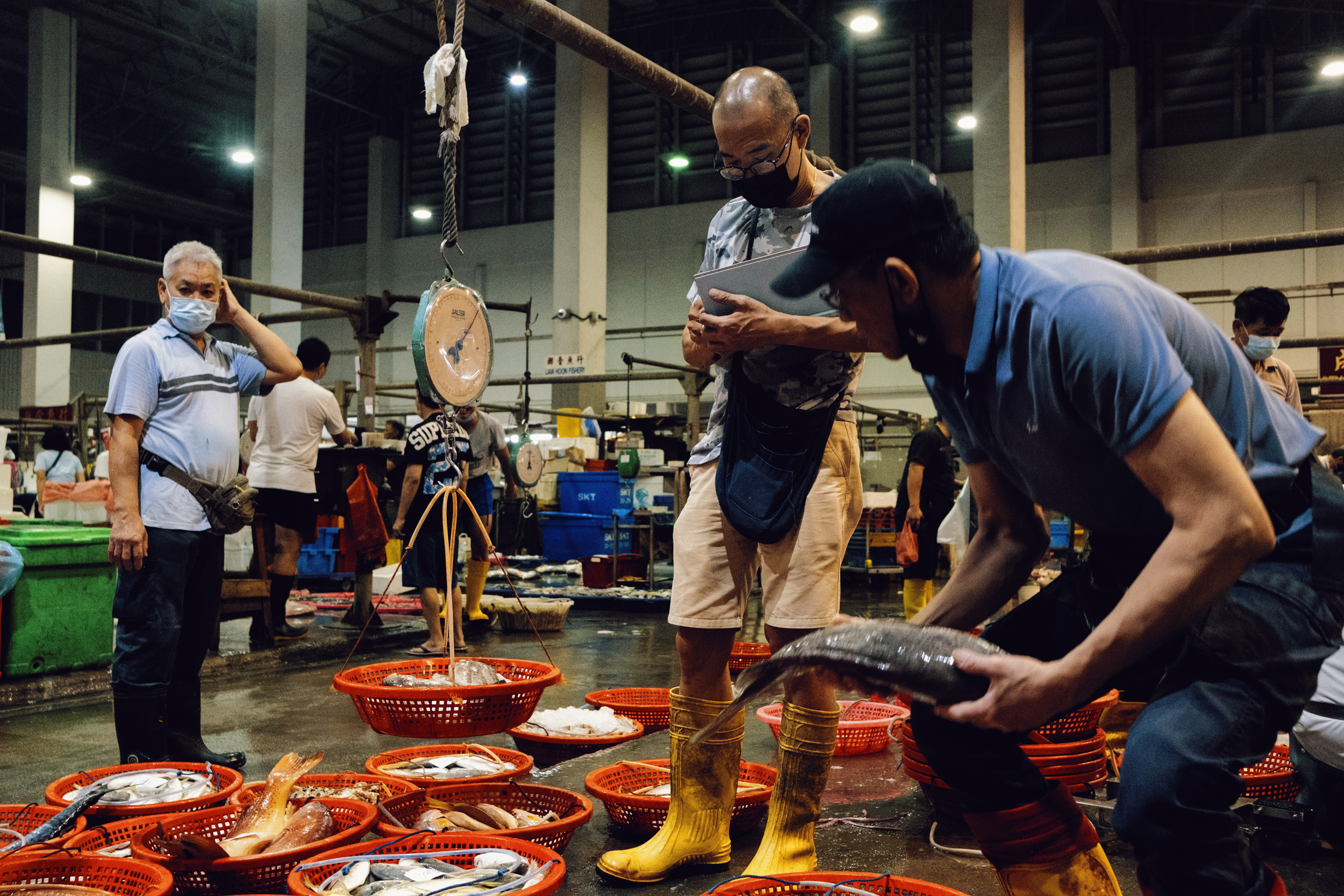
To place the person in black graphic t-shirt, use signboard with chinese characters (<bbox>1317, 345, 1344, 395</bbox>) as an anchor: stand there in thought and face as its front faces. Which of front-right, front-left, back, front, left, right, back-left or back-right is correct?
front-right

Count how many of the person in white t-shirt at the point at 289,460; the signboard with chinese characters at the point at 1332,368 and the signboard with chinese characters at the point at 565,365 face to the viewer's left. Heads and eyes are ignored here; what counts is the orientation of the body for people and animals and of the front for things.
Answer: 0

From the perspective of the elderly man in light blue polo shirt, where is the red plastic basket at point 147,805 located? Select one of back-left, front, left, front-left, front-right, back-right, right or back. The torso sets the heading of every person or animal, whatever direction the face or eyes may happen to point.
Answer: front-right

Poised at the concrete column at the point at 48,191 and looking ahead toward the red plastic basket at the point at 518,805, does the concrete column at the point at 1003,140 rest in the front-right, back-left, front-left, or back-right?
front-left

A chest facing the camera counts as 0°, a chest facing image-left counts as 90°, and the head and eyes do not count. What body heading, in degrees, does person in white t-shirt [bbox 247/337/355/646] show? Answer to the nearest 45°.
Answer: approximately 225°

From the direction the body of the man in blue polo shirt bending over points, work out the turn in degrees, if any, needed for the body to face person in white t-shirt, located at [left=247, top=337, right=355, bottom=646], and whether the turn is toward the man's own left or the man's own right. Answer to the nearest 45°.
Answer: approximately 45° to the man's own right

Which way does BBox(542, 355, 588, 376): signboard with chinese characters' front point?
toward the camera

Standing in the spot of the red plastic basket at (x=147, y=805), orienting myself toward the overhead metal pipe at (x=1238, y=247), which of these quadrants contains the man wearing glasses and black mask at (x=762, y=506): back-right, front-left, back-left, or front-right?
front-right

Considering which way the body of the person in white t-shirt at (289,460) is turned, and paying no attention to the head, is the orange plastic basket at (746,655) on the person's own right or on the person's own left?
on the person's own right

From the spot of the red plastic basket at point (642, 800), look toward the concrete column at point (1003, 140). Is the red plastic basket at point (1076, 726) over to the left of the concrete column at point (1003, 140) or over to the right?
right

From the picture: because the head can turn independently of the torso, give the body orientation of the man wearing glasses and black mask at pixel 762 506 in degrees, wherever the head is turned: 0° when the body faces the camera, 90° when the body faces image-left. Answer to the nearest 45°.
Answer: approximately 45°

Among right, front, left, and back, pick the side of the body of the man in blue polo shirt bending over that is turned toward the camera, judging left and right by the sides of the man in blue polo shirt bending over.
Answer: left

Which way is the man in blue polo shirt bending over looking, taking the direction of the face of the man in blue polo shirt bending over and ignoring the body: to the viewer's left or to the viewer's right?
to the viewer's left

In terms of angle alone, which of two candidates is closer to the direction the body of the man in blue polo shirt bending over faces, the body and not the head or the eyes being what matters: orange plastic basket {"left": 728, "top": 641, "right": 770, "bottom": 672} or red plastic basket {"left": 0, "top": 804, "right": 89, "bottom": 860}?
the red plastic basket

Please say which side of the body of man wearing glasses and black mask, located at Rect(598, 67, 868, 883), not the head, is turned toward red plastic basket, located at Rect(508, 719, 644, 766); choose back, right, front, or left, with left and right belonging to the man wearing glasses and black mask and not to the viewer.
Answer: right

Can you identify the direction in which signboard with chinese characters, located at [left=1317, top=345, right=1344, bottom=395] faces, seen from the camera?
facing the viewer

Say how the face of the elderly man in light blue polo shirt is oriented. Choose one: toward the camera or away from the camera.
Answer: toward the camera
